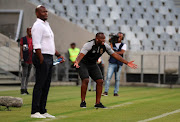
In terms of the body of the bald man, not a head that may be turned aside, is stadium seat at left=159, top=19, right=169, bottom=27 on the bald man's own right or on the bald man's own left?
on the bald man's own left

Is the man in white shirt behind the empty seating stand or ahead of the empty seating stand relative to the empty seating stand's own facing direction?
ahead

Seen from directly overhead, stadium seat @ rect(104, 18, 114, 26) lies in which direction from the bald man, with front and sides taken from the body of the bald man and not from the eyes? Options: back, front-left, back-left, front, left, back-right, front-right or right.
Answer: back-left

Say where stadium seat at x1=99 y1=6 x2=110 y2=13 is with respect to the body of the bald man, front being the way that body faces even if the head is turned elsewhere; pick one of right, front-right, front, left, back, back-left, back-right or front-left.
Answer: back-left

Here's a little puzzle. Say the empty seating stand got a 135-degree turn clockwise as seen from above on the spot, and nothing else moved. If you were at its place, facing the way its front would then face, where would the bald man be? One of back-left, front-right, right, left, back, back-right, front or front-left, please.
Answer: back-left

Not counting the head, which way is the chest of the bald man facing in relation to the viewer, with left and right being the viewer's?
facing the viewer and to the right of the viewer

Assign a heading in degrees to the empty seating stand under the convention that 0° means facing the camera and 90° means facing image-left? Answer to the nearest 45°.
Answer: approximately 0°
